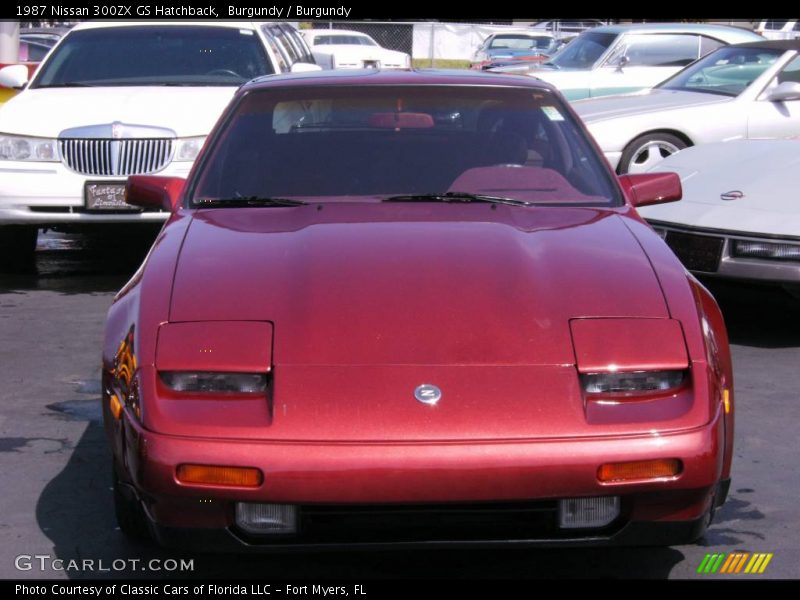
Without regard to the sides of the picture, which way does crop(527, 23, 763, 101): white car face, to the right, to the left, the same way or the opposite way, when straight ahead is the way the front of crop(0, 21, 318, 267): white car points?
to the right

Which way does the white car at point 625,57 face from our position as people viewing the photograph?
facing the viewer and to the left of the viewer

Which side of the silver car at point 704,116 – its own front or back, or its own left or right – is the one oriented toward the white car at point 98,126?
front

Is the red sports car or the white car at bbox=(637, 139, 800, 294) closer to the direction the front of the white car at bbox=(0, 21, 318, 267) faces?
the red sports car

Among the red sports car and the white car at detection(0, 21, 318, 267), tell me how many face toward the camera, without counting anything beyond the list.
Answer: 2

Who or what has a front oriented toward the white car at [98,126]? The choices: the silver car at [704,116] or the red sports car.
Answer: the silver car

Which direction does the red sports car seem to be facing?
toward the camera

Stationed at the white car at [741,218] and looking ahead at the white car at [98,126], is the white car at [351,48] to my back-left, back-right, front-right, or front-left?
front-right

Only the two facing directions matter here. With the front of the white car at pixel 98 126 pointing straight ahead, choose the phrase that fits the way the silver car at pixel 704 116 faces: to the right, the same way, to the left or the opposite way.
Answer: to the right

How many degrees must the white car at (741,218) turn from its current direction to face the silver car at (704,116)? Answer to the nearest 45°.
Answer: approximately 135° to its right

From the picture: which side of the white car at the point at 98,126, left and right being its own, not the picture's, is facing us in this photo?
front
